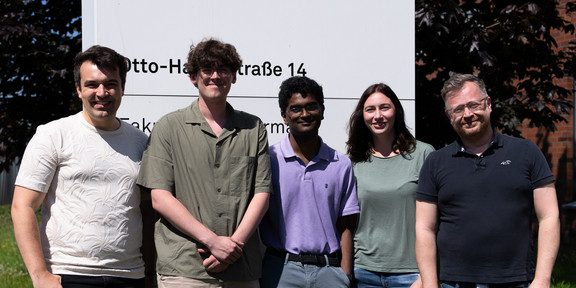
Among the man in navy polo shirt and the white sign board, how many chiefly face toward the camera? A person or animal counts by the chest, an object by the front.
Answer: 2

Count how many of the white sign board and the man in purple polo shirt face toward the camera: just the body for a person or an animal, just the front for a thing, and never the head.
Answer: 2

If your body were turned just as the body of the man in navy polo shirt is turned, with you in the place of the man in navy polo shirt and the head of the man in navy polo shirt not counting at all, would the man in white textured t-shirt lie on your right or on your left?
on your right

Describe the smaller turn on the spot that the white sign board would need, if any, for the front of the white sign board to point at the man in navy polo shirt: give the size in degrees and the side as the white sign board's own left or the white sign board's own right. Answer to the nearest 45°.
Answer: approximately 45° to the white sign board's own left

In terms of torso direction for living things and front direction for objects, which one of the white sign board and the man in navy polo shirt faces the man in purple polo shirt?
the white sign board

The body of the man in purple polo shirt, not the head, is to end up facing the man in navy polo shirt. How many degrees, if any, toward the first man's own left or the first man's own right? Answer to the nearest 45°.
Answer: approximately 45° to the first man's own left

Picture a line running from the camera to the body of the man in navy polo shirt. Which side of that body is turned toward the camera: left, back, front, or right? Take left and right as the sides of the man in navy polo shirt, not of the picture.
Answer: front

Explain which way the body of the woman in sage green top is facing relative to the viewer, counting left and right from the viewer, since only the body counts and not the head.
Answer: facing the viewer

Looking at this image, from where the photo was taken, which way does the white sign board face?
toward the camera
